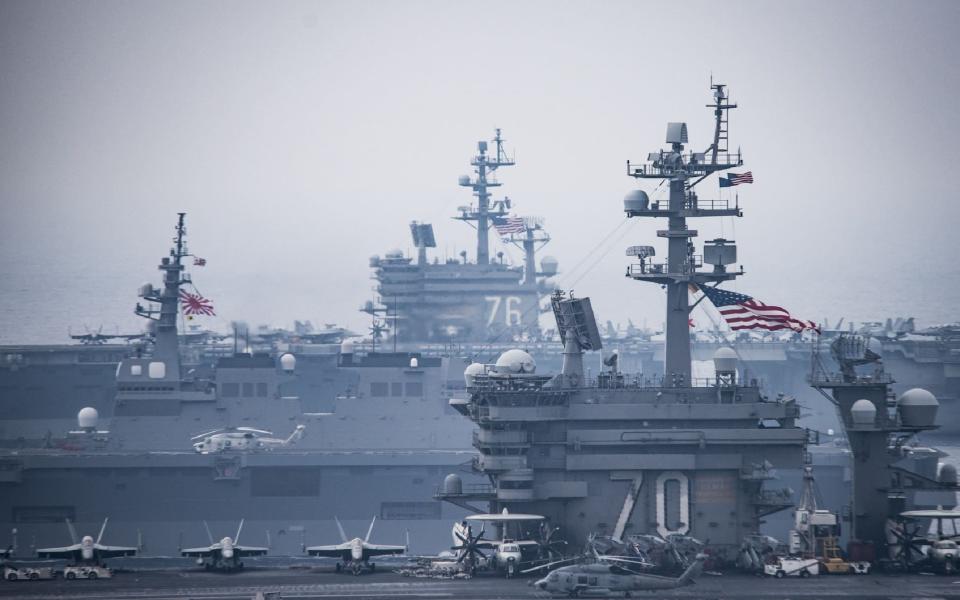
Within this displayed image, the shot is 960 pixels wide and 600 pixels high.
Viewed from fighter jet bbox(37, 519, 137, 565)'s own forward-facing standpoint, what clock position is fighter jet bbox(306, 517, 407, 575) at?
fighter jet bbox(306, 517, 407, 575) is roughly at 10 o'clock from fighter jet bbox(37, 519, 137, 565).

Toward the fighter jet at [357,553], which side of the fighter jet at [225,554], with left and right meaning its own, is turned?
left

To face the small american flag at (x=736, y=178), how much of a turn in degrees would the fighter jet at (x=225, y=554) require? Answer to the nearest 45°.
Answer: approximately 90° to its left

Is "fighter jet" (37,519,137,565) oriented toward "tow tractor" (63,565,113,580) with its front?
yes

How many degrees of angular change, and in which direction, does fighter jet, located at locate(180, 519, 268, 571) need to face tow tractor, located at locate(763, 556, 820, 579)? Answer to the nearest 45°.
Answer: approximately 90° to its left

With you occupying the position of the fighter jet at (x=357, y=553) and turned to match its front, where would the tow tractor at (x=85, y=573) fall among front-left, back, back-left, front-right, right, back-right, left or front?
right

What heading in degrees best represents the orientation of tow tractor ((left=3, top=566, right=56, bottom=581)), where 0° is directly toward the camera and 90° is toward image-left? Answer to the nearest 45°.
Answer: approximately 90°

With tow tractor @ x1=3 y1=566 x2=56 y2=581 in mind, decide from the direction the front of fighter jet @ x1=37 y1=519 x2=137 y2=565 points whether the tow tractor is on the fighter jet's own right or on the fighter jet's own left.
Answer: on the fighter jet's own right

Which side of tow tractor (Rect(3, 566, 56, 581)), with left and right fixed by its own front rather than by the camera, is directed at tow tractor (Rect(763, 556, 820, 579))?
back

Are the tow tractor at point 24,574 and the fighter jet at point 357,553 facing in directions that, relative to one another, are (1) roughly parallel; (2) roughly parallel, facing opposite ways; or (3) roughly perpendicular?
roughly perpendicular

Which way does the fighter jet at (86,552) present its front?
toward the camera

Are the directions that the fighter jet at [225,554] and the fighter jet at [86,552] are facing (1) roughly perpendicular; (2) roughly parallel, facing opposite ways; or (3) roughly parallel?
roughly parallel

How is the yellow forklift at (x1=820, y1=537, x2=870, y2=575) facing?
to the viewer's left

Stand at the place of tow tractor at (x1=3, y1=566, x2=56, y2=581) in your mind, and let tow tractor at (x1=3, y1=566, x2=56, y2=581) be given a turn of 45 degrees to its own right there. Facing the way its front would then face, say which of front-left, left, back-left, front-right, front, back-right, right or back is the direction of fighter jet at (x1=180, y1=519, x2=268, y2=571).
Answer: back-right

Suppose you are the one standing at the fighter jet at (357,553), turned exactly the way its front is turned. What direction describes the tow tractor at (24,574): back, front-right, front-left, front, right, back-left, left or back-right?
right
